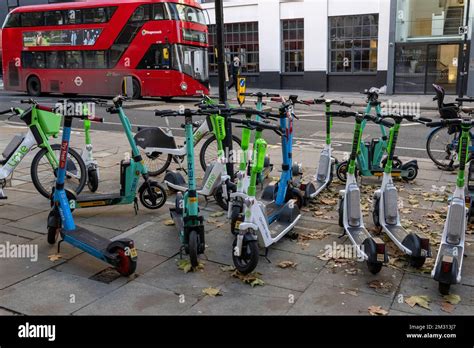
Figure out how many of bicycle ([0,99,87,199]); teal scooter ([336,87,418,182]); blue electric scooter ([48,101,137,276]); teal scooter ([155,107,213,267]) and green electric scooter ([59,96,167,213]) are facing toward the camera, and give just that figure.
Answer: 1

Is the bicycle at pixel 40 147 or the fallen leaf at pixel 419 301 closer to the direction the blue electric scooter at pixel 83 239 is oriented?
the bicycle

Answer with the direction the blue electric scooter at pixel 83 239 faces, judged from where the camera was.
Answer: facing away from the viewer and to the left of the viewer

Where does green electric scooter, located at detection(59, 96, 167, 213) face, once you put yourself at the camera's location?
facing to the right of the viewer

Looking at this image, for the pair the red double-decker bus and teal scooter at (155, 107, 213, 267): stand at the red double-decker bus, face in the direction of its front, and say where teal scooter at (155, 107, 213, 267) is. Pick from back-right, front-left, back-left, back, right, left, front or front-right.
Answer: front-right

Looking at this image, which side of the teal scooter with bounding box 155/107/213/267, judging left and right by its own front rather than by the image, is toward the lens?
front

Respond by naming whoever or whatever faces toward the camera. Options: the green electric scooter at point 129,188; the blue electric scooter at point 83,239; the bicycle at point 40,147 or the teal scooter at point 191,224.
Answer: the teal scooter

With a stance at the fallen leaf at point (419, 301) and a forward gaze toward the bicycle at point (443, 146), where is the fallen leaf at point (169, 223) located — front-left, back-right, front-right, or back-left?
front-left

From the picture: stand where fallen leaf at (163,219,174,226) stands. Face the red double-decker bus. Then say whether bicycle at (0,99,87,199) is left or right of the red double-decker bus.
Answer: left

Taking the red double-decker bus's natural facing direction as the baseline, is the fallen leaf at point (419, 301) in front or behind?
in front

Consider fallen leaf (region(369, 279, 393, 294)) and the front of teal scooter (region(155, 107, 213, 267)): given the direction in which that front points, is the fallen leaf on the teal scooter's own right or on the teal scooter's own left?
on the teal scooter's own left

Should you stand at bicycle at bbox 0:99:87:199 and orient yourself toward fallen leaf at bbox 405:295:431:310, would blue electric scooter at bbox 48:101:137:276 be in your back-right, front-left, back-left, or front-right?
front-right

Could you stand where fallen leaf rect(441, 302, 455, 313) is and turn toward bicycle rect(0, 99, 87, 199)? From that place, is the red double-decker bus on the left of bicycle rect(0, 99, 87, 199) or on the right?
right

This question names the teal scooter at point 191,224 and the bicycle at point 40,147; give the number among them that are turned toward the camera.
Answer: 1

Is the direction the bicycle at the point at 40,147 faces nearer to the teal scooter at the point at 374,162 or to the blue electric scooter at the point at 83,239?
the teal scooter

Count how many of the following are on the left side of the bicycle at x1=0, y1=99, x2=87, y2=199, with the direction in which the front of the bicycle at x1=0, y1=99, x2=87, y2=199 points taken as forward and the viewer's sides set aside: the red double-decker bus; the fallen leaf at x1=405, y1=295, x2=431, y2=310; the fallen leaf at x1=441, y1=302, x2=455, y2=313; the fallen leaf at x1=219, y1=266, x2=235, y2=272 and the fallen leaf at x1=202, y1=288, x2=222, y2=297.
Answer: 1

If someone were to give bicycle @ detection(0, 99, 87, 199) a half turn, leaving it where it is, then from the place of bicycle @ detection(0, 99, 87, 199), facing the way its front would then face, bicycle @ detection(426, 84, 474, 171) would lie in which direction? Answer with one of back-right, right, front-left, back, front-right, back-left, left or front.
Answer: back

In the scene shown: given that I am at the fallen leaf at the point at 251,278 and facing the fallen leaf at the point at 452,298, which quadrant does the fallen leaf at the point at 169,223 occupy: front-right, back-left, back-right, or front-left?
back-left

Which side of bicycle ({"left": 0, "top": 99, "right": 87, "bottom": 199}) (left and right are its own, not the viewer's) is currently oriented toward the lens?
right

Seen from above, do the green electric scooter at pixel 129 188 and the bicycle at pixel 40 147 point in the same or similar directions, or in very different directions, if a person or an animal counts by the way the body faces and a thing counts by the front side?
same or similar directions

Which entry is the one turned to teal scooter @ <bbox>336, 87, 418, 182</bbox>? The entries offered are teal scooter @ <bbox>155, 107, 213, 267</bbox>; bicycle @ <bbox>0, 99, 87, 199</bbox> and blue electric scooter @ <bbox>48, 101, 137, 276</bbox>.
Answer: the bicycle
